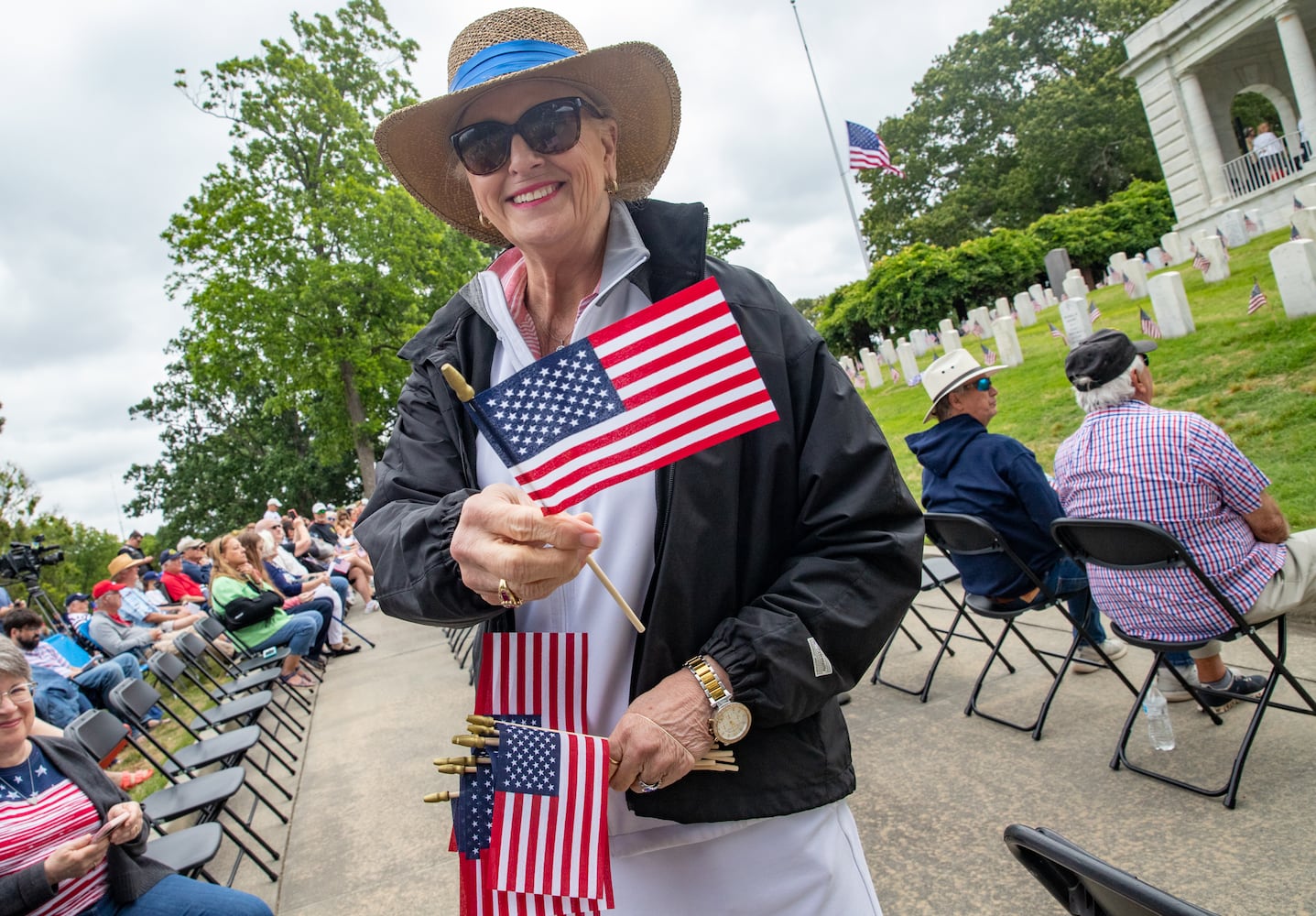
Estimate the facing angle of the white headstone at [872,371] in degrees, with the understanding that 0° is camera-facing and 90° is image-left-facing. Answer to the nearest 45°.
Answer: approximately 0°

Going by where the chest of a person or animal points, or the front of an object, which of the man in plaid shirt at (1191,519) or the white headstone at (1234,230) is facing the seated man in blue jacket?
the white headstone

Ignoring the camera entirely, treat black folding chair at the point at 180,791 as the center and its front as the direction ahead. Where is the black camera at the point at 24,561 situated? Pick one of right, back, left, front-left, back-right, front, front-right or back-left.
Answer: back-left

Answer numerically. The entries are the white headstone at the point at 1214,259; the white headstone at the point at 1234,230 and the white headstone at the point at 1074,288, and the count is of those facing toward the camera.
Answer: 3

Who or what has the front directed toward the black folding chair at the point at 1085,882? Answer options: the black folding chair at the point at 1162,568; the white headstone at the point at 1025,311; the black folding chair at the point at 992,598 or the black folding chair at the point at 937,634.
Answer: the white headstone

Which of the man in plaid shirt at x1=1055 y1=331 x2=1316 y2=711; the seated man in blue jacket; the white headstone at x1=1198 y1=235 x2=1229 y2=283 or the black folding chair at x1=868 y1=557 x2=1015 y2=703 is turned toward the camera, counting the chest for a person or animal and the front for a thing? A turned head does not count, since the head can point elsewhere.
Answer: the white headstone

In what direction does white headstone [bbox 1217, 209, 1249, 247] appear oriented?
toward the camera

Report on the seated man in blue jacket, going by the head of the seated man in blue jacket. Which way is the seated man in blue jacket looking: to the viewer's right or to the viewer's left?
to the viewer's right

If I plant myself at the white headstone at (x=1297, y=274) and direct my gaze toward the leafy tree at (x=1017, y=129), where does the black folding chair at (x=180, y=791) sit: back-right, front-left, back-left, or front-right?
back-left

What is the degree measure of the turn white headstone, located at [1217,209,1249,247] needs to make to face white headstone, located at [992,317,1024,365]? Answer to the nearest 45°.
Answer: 0° — it already faces it

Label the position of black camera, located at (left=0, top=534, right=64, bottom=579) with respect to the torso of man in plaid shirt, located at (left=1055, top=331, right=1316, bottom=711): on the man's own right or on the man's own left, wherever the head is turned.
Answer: on the man's own left

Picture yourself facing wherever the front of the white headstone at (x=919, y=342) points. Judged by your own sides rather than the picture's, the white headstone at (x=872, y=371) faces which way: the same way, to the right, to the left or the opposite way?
the same way

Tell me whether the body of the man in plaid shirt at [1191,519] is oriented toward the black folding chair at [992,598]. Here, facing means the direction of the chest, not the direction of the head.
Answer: no

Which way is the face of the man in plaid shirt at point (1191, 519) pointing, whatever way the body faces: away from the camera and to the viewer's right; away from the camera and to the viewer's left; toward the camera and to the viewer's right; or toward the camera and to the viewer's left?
away from the camera and to the viewer's right

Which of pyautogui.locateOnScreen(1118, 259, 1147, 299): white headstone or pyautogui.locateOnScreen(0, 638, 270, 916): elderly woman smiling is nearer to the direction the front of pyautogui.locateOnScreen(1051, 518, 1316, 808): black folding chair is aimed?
the white headstone

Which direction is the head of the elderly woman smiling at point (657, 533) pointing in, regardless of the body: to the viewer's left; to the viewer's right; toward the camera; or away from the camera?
toward the camera

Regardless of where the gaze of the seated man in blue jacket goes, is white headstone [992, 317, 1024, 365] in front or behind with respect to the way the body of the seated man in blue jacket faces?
in front

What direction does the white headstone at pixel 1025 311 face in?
toward the camera
